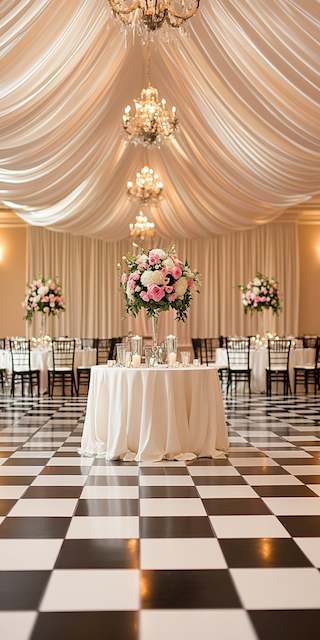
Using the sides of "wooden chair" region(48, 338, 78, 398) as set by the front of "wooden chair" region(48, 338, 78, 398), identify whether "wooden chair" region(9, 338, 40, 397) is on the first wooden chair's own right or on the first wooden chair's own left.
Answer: on the first wooden chair's own left

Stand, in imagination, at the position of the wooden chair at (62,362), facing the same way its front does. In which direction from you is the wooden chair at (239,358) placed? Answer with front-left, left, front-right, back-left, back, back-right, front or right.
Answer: right

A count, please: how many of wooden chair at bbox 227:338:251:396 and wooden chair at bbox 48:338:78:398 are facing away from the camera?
2

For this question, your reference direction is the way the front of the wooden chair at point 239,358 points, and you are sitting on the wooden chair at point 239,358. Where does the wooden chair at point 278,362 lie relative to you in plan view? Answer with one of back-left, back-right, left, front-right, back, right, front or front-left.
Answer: right

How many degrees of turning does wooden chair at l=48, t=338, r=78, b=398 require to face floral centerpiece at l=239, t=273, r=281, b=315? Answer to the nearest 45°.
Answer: approximately 90° to its right

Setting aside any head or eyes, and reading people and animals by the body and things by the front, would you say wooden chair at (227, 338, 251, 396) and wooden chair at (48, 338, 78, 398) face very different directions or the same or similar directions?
same or similar directions

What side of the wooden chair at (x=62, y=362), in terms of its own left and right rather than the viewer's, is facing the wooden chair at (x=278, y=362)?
right

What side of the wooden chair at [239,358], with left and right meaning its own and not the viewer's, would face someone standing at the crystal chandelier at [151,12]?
back

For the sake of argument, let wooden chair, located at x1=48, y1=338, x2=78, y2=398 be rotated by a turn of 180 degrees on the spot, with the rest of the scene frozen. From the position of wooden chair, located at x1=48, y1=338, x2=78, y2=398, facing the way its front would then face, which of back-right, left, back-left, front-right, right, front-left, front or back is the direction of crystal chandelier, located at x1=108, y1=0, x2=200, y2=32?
front

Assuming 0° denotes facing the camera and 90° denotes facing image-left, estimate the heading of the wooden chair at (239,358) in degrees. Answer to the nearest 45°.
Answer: approximately 180°

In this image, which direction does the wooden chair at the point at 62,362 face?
away from the camera

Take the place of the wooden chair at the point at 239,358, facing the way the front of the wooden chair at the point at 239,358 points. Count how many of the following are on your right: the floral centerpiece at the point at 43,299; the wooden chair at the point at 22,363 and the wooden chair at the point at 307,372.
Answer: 1

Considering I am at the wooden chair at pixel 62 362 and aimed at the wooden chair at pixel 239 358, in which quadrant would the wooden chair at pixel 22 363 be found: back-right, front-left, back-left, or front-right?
back-right

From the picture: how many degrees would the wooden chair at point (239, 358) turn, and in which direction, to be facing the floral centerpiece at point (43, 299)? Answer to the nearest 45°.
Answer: approximately 90° to its left
